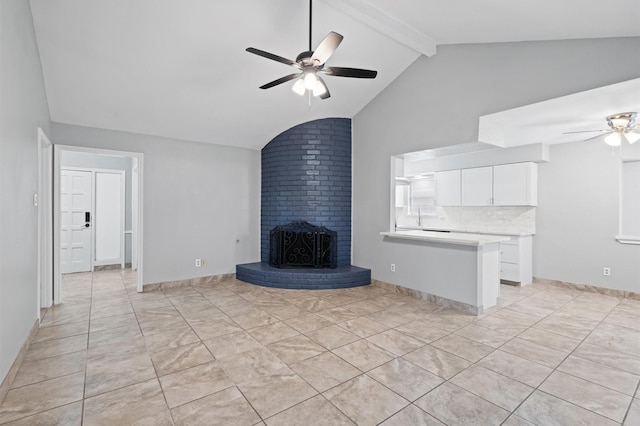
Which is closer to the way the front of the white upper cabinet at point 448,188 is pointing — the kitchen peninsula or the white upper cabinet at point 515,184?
the kitchen peninsula

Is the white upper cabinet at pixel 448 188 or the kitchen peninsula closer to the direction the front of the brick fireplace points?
the kitchen peninsula

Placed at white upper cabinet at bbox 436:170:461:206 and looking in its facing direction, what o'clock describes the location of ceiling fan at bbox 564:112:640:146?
The ceiling fan is roughly at 9 o'clock from the white upper cabinet.

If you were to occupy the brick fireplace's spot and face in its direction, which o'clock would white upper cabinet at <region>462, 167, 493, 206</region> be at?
The white upper cabinet is roughly at 9 o'clock from the brick fireplace.

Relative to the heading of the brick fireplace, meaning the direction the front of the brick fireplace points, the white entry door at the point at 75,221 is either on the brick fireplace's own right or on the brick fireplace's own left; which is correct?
on the brick fireplace's own right

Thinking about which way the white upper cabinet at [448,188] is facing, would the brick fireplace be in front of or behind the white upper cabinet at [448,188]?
in front

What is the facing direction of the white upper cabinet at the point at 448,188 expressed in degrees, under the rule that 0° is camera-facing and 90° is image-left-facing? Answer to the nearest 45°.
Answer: approximately 45°

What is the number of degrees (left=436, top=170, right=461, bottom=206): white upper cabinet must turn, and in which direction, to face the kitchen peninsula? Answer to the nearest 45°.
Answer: approximately 45° to its left

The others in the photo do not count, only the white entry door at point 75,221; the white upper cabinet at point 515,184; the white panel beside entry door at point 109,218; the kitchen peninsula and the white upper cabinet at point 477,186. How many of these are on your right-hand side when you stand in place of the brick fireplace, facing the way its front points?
2

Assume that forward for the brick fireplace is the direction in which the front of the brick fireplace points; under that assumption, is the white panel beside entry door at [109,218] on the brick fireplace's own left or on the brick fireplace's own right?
on the brick fireplace's own right

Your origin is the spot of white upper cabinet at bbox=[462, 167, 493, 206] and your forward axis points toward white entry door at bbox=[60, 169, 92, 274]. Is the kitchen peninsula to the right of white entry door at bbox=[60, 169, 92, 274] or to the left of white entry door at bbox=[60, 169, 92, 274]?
left

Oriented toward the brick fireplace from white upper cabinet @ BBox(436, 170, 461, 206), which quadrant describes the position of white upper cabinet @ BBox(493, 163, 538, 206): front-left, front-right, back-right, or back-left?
back-left

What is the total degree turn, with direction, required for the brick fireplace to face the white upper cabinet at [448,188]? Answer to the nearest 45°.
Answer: approximately 90° to its left

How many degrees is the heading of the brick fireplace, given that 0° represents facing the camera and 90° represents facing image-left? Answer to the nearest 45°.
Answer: approximately 0°
